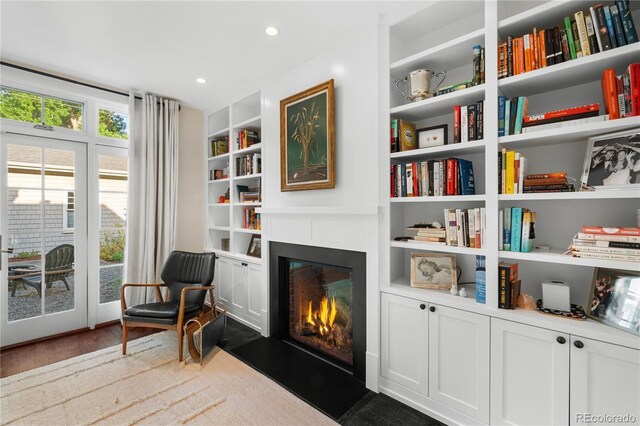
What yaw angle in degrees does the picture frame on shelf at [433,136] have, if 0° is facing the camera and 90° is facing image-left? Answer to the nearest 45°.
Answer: approximately 45°

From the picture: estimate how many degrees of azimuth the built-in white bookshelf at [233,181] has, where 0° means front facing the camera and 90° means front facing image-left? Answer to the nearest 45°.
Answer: approximately 45°

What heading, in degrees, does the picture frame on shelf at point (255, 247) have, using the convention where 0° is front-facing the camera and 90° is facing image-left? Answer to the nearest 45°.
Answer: approximately 45°

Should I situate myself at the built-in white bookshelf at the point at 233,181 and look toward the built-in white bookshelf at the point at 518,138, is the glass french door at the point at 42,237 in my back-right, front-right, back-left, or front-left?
back-right

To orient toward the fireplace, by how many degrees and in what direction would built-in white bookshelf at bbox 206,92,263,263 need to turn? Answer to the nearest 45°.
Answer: approximately 90° to its left

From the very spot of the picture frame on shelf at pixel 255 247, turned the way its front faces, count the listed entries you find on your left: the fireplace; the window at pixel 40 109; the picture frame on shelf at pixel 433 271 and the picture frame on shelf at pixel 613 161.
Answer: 3

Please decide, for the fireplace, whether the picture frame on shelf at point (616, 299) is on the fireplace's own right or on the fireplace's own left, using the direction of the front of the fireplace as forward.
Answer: on the fireplace's own left
